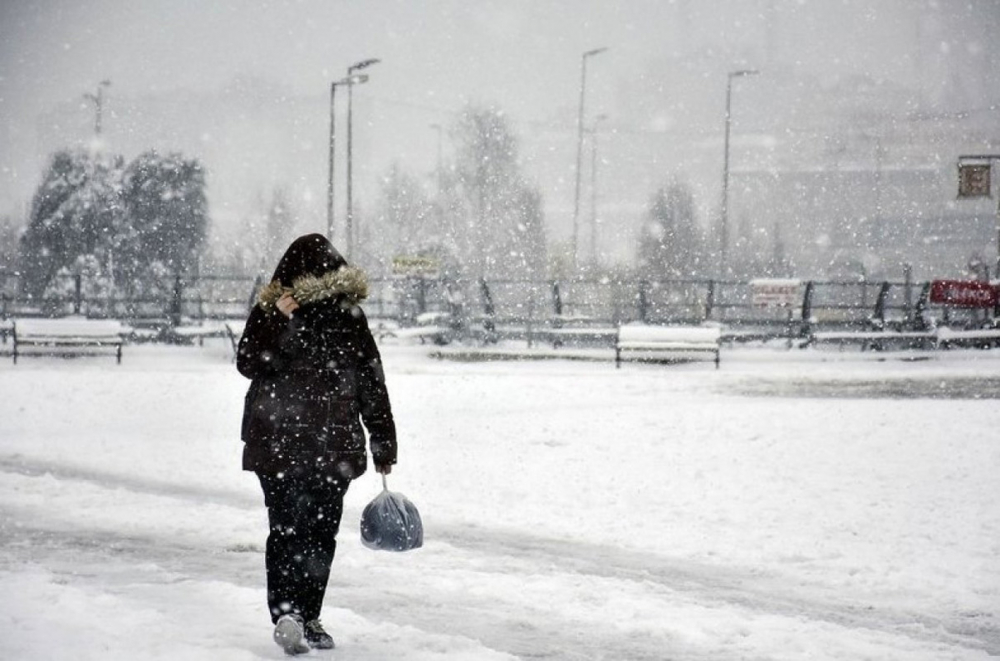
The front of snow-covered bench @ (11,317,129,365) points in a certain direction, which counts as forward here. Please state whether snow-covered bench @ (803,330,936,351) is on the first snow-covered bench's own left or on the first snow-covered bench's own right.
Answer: on the first snow-covered bench's own left

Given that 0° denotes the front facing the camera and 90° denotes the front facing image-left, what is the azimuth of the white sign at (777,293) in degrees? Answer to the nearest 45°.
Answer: approximately 0°

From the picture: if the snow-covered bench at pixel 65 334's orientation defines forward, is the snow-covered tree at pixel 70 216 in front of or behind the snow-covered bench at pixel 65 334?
behind

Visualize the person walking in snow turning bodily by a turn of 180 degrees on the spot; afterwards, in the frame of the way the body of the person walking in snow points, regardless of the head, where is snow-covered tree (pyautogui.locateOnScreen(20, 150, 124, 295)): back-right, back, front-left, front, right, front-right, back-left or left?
front

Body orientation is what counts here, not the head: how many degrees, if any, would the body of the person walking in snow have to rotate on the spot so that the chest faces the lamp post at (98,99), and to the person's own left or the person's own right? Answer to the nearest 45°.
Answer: approximately 180°

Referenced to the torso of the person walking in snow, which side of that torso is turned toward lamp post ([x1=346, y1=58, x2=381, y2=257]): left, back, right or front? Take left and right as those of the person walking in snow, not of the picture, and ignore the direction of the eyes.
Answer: back

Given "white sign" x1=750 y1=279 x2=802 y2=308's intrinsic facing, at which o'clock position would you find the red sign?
The red sign is roughly at 8 o'clock from the white sign.
